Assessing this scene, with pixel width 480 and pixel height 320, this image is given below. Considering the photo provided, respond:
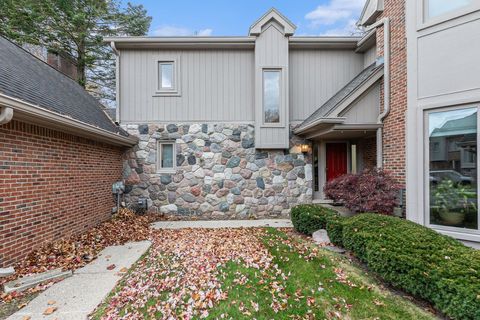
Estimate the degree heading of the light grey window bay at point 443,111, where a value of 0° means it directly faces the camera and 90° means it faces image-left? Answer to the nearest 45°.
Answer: approximately 45°

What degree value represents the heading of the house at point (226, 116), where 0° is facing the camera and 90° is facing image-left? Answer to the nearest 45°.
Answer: approximately 0°

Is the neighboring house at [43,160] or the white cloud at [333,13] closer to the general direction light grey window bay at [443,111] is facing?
the neighboring house

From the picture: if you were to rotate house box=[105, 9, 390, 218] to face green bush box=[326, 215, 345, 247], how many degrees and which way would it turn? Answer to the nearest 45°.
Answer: approximately 45° to its left

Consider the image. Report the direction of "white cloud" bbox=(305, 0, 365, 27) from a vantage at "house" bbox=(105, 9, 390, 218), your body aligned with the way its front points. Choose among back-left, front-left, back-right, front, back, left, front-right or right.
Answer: back-left

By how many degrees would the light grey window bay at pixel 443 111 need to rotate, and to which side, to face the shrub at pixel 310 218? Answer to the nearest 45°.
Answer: approximately 45° to its right
